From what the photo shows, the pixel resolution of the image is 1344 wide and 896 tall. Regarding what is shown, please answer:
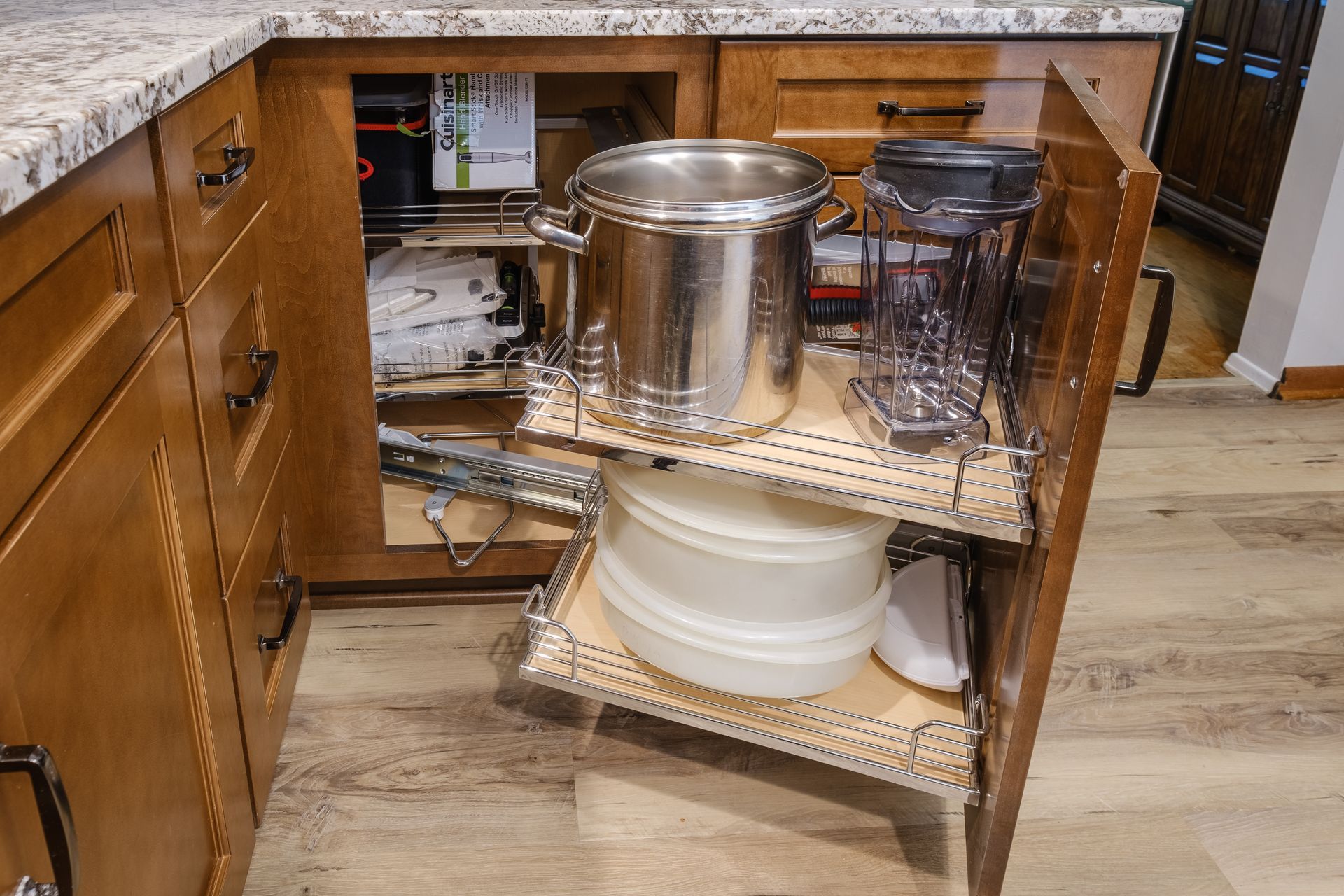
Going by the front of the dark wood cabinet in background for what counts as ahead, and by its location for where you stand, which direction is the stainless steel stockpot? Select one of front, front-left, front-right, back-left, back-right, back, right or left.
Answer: front-left

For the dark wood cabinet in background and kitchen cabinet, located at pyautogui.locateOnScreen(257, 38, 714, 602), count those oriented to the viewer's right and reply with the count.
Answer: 0

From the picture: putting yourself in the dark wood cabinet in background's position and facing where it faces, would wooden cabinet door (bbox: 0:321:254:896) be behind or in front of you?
in front

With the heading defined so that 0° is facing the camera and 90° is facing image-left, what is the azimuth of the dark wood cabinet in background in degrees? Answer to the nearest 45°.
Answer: approximately 45°

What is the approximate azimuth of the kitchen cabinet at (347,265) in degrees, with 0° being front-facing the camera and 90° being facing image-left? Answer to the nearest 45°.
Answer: approximately 0°

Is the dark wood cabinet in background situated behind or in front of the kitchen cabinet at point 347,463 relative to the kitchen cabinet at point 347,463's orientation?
behind

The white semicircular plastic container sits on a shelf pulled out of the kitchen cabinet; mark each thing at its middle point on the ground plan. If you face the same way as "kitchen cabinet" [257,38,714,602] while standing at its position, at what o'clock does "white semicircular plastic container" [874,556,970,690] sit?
The white semicircular plastic container is roughly at 10 o'clock from the kitchen cabinet.

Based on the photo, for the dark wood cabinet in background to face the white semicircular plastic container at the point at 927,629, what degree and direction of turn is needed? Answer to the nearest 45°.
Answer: approximately 45° to its left
